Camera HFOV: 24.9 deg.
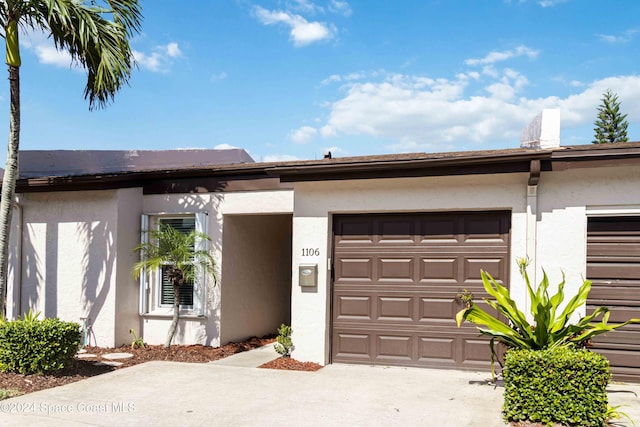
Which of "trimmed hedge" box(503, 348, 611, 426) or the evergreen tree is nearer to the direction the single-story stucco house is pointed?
the trimmed hedge

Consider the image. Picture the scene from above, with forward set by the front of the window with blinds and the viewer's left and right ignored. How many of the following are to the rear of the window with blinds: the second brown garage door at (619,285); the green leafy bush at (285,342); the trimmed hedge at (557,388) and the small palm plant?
0

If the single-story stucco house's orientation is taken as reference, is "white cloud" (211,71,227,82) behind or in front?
behind

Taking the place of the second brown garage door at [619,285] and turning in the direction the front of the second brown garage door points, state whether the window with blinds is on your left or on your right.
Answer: on your right

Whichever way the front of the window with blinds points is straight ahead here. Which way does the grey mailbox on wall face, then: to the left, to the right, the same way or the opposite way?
the same way

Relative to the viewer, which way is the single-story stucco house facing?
toward the camera

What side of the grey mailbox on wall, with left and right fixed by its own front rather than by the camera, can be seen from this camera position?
front

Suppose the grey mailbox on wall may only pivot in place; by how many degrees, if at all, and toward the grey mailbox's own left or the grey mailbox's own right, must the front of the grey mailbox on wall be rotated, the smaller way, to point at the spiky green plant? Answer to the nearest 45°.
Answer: approximately 45° to the grey mailbox's own left
